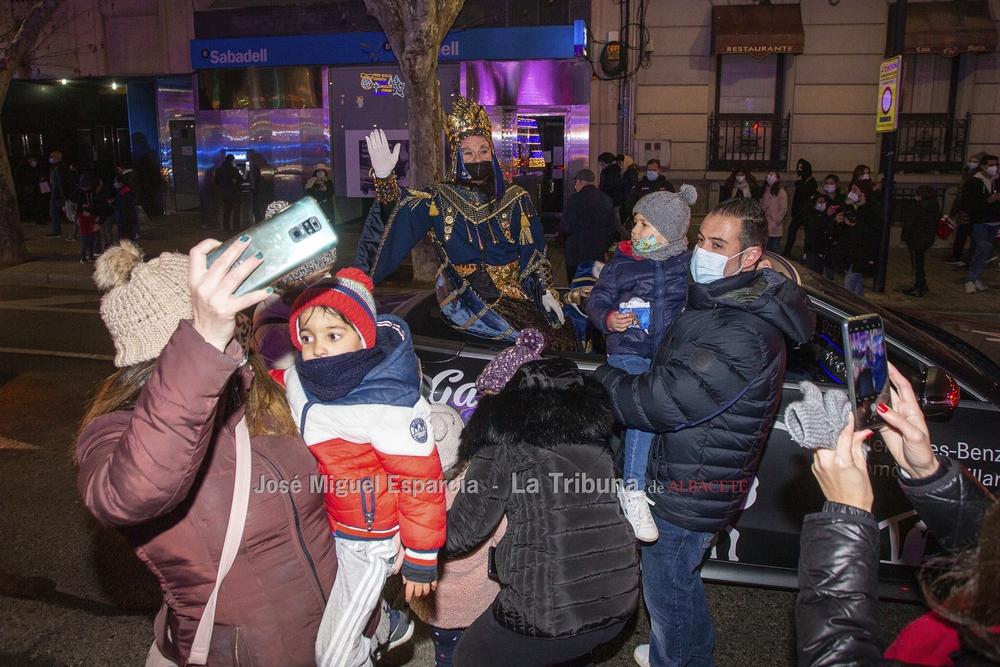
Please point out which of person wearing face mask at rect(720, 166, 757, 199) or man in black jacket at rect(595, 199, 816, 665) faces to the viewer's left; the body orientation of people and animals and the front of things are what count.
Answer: the man in black jacket

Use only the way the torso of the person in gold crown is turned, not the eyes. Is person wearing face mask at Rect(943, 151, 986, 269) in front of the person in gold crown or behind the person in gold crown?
behind

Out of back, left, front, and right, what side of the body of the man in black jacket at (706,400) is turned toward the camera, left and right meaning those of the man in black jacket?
left

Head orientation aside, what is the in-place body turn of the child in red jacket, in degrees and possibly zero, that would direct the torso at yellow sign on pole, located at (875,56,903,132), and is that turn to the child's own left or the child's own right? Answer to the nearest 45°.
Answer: approximately 180°

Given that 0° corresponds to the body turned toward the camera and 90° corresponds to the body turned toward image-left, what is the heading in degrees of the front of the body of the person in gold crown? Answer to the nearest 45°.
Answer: approximately 0°

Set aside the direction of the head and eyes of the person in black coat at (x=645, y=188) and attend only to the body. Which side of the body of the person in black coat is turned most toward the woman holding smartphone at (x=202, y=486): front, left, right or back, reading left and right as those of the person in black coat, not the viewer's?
front

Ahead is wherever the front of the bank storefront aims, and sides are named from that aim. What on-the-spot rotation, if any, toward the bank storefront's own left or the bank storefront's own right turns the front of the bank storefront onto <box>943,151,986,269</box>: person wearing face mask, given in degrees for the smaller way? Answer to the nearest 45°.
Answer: approximately 45° to the bank storefront's own left

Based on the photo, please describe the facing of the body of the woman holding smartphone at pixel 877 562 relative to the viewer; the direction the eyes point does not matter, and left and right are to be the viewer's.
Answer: facing away from the viewer and to the left of the viewer

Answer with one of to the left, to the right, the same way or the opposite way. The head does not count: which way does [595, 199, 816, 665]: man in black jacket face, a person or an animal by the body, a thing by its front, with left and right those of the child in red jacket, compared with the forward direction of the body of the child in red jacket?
to the right
